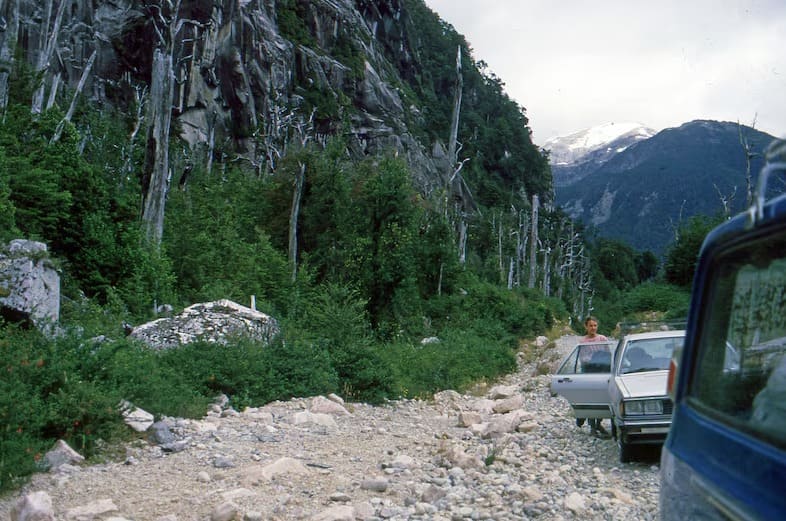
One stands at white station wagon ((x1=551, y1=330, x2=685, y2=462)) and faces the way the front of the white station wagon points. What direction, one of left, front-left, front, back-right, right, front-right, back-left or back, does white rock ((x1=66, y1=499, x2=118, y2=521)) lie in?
front-right

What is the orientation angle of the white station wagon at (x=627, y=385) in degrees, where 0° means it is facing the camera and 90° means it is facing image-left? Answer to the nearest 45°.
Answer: approximately 0°

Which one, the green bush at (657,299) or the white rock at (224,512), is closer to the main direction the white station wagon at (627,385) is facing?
the white rock

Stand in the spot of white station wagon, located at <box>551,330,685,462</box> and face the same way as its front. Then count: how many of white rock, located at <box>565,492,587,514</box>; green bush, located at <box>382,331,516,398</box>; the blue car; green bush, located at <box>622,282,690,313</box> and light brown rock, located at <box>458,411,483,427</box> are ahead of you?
2

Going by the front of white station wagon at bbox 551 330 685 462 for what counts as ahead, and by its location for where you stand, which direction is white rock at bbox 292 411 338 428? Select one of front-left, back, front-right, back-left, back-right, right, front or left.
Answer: right

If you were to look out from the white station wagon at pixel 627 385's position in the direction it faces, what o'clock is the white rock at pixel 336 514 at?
The white rock is roughly at 1 o'clock from the white station wagon.

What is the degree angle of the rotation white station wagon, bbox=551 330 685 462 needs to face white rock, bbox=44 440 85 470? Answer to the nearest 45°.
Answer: approximately 45° to its right

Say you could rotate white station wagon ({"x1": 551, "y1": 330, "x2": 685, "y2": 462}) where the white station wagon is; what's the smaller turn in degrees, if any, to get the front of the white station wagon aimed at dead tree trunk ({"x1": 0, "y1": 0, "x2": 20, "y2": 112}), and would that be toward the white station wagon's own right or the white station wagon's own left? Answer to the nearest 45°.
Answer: approximately 90° to the white station wagon's own right

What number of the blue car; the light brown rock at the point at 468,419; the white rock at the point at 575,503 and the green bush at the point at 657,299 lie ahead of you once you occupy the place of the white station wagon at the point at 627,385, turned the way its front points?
2

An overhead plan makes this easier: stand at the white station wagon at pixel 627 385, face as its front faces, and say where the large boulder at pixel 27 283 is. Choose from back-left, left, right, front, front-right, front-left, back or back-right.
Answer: right

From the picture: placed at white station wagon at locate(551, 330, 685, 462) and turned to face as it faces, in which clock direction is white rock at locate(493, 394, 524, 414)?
The white rock is roughly at 5 o'clock from the white station wagon.

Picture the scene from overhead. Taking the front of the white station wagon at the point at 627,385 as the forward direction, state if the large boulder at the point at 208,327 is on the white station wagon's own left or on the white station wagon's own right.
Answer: on the white station wagon's own right

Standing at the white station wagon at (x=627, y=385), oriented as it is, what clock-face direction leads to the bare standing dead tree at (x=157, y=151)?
The bare standing dead tree is roughly at 4 o'clock from the white station wagon.

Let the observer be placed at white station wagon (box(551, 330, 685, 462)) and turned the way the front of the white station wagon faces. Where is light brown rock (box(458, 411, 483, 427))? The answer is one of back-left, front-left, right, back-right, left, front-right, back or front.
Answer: back-right
